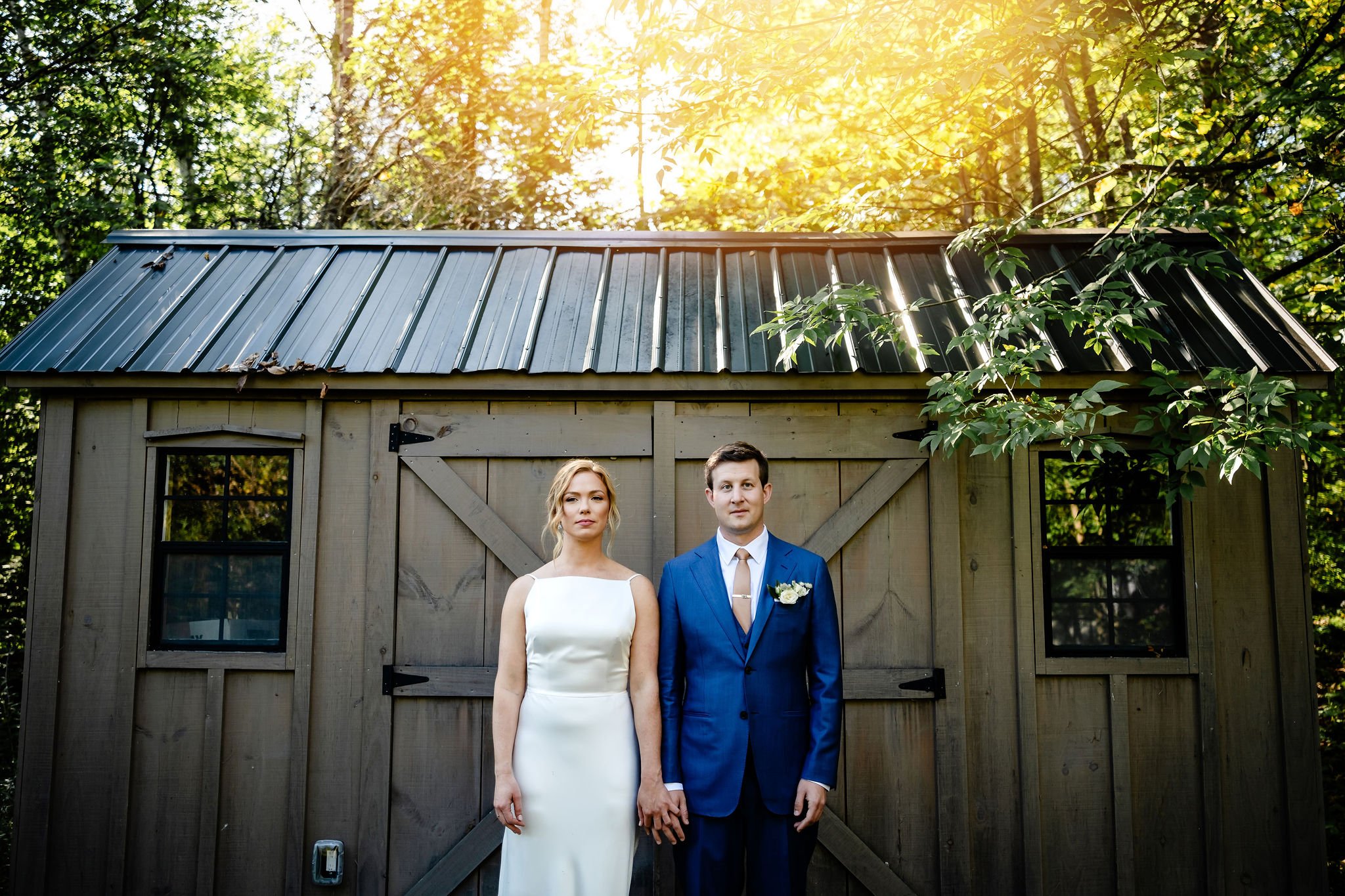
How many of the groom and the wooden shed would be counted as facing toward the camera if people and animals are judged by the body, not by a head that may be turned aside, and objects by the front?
2

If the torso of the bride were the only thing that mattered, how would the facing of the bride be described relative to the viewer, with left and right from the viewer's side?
facing the viewer

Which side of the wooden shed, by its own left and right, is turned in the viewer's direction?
front

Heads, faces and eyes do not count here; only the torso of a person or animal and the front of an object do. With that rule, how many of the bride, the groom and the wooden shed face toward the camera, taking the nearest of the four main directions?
3

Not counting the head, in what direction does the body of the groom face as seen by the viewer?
toward the camera

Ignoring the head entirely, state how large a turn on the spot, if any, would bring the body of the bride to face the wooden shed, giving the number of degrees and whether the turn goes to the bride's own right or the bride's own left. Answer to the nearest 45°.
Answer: approximately 180°

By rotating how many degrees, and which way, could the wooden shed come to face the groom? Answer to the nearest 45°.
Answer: approximately 45° to its left

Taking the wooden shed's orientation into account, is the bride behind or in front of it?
in front
